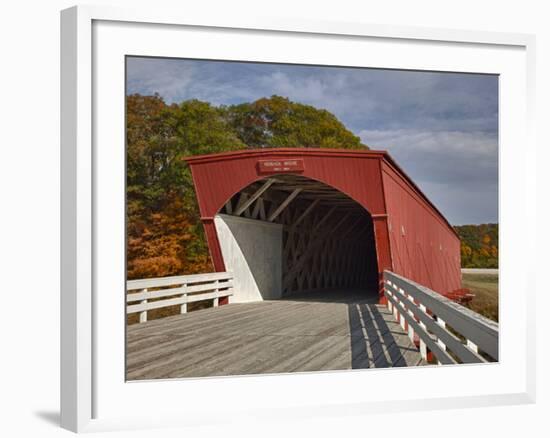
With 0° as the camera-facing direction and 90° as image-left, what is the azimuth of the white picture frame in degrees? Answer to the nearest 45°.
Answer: approximately 315°
